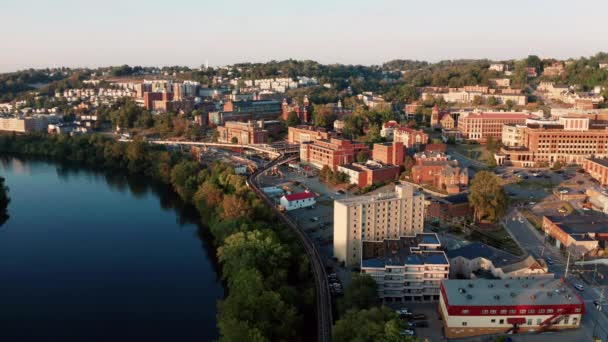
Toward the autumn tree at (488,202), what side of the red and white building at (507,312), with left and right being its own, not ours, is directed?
back

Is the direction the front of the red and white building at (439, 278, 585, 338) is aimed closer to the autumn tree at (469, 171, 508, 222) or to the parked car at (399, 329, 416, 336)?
the parked car

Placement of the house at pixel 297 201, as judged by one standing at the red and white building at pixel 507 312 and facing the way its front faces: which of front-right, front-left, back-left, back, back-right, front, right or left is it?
back-right

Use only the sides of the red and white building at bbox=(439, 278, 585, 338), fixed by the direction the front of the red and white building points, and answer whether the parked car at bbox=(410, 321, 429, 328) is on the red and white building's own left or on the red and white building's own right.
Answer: on the red and white building's own right

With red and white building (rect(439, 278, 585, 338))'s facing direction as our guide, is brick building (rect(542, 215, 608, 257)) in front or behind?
behind

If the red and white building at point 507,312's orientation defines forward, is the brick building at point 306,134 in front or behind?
behind

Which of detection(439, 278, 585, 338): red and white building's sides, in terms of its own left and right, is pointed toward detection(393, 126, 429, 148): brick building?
back

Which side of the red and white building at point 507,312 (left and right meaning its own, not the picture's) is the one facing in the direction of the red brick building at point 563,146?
back

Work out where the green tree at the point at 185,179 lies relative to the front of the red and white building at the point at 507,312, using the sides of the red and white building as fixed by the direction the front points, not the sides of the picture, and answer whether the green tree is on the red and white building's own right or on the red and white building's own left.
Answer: on the red and white building's own right

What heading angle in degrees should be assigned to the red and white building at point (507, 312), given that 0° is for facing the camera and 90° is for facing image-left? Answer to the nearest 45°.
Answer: approximately 0°

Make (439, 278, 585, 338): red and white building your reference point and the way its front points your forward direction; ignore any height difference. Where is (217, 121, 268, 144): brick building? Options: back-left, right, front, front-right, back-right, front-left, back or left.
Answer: back-right

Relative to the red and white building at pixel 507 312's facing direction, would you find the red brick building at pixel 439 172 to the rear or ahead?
to the rear
